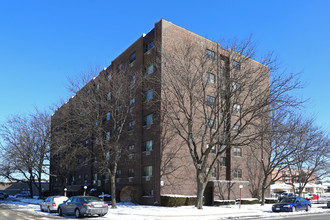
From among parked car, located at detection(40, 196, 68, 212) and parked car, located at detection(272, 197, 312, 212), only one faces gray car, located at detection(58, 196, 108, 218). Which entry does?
parked car, located at detection(272, 197, 312, 212)

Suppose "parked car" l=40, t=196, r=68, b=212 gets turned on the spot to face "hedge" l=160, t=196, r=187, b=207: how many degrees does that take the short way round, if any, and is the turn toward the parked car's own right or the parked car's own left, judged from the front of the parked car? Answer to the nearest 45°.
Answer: approximately 135° to the parked car's own right

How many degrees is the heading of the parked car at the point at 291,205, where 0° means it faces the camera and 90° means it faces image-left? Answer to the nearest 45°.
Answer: approximately 45°

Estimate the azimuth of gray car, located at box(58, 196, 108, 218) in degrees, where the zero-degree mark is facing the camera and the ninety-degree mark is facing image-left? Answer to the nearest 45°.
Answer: approximately 135°

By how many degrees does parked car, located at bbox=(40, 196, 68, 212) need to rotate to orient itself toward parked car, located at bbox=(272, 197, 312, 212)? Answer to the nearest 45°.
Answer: approximately 135° to its right

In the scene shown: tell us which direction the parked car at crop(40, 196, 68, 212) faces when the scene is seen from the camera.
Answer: facing away from the viewer and to the left of the viewer

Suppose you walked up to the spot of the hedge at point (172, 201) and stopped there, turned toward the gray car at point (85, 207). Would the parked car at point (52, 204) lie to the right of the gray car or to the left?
right
